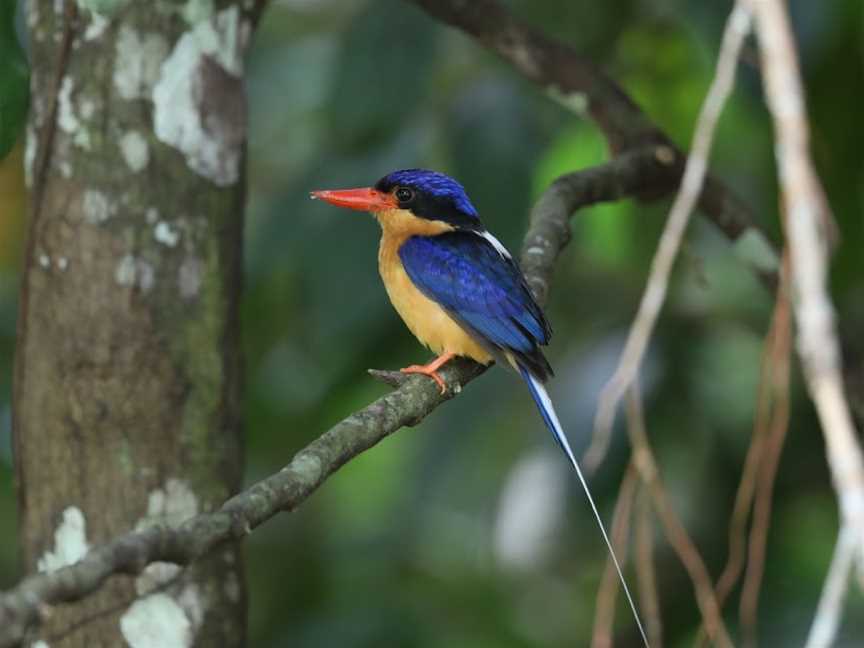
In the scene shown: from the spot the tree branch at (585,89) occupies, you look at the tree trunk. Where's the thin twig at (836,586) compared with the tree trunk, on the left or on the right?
left

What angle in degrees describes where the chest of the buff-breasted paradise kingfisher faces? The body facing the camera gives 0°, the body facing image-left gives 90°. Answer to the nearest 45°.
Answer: approximately 90°
